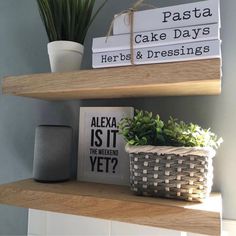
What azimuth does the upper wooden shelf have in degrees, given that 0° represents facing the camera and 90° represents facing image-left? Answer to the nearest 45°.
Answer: approximately 45°
